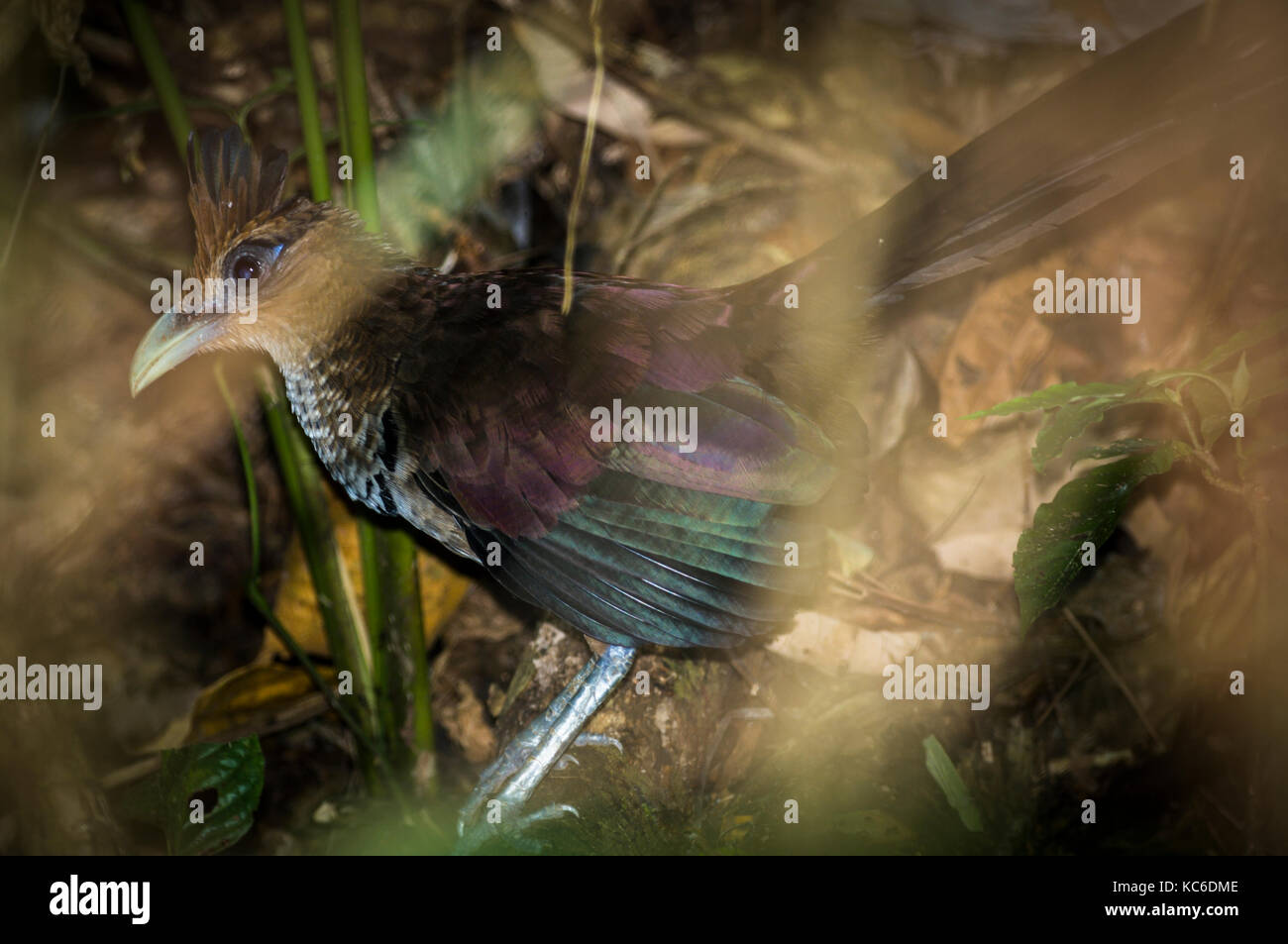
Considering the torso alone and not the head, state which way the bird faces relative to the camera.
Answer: to the viewer's left

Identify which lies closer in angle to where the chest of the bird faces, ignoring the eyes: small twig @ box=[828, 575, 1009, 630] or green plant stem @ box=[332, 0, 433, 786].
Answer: the green plant stem

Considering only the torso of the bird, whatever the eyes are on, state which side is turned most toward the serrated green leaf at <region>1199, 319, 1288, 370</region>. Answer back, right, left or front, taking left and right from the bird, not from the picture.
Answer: back

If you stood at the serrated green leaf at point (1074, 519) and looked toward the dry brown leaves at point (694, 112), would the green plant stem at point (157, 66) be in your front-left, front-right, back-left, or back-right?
front-left

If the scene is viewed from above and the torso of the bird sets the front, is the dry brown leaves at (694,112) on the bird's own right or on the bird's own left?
on the bird's own right

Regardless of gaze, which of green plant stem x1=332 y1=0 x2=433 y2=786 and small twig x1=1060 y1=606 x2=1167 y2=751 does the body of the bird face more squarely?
the green plant stem

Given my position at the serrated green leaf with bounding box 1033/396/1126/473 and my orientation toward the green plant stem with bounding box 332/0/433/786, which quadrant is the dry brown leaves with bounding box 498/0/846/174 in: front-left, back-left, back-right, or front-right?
front-right
